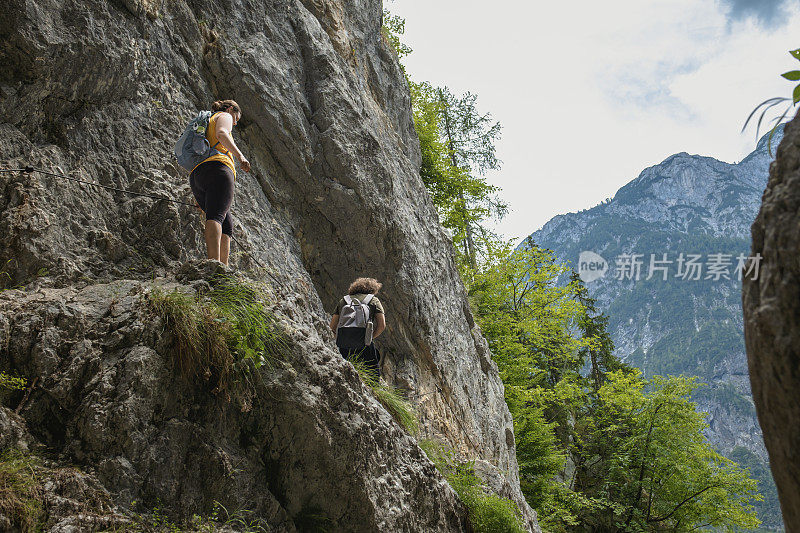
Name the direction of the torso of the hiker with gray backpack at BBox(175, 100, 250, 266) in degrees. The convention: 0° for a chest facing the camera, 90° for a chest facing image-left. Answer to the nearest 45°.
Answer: approximately 225°

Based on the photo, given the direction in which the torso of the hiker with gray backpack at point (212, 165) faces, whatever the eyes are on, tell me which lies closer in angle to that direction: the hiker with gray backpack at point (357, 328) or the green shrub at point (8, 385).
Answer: the hiker with gray backpack

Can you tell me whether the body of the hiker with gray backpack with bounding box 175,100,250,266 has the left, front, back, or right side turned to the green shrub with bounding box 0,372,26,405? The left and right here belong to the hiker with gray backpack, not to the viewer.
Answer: back

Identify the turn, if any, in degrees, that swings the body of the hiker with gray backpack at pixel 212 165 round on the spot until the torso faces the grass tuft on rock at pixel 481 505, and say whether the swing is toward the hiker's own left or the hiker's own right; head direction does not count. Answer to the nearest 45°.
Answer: approximately 45° to the hiker's own right
